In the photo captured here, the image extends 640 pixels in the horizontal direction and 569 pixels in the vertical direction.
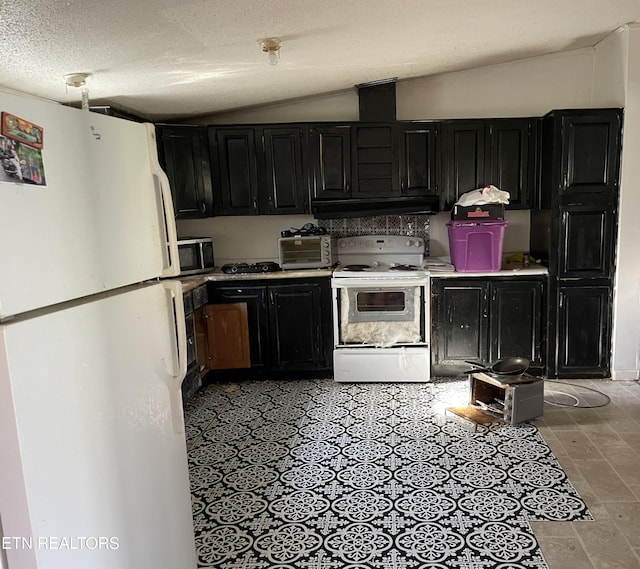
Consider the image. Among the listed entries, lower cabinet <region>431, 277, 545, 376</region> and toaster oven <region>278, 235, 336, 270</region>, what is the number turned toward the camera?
2

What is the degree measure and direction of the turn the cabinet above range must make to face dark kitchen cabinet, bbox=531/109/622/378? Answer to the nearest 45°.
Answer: approximately 90° to its left

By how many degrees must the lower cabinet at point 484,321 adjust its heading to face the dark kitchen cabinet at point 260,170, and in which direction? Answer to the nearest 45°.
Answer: approximately 90° to its right

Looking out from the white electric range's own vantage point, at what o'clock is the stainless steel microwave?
The stainless steel microwave is roughly at 3 o'clock from the white electric range.
